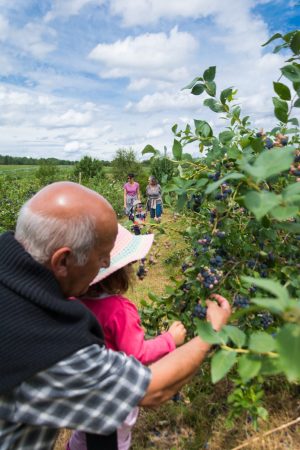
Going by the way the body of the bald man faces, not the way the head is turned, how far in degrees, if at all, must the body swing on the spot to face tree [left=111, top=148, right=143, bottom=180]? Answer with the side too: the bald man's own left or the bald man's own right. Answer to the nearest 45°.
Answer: approximately 45° to the bald man's own left

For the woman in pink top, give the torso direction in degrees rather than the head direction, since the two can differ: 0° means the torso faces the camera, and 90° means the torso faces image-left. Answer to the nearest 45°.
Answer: approximately 0°

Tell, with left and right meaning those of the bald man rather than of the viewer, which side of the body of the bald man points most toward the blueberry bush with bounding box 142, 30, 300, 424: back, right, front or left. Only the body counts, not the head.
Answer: front

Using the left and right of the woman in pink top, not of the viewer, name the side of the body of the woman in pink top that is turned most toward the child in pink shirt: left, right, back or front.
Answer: front

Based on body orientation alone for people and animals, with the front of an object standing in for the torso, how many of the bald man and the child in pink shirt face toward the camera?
0

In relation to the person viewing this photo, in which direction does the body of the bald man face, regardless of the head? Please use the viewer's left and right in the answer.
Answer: facing away from the viewer and to the right of the viewer

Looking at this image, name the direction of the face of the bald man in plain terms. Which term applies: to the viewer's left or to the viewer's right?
to the viewer's right

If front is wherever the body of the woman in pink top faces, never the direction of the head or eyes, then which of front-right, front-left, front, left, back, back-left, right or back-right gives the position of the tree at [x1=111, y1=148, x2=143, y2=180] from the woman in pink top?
back

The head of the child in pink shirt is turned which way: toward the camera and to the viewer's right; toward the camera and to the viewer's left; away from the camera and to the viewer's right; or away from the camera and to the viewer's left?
away from the camera and to the viewer's right

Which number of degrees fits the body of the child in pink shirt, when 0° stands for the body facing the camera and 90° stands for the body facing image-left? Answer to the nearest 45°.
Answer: approximately 225°

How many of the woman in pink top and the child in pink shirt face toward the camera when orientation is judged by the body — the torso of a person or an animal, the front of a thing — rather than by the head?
1

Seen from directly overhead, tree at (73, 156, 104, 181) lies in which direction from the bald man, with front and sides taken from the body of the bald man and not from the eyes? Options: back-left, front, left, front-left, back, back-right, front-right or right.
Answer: front-left
